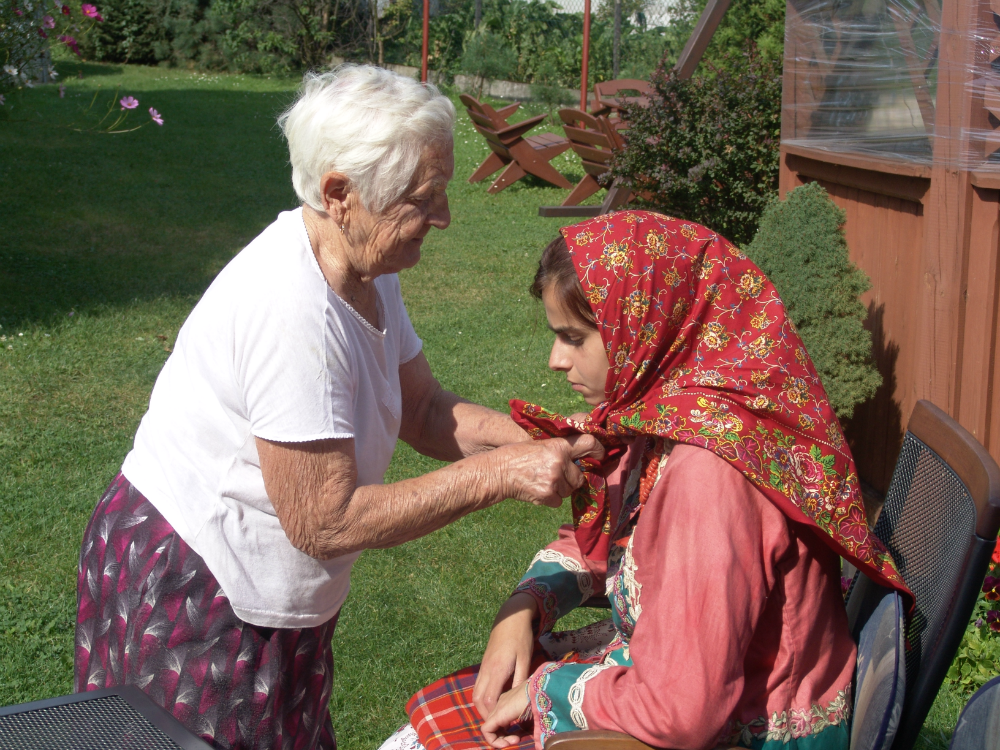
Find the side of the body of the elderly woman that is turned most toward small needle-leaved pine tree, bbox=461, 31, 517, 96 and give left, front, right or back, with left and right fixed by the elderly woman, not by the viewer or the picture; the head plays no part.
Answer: left

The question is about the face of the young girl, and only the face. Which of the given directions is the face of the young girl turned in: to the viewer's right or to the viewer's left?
to the viewer's left

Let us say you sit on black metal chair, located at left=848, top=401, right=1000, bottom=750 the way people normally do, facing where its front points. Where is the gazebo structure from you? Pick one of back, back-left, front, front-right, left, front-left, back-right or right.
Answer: back-right

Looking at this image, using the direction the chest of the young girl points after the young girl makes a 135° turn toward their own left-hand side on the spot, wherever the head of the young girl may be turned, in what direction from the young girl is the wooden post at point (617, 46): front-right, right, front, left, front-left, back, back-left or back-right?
back-left

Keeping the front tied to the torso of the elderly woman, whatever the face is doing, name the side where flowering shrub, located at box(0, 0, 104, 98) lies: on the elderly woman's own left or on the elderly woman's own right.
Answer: on the elderly woman's own left

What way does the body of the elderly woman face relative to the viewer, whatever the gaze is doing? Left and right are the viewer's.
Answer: facing to the right of the viewer

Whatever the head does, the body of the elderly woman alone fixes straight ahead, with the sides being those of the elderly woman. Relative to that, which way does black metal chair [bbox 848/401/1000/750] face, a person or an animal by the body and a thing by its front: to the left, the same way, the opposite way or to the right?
the opposite way

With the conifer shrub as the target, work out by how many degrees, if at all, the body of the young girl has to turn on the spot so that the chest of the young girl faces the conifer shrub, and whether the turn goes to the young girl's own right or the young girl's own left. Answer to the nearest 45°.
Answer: approximately 90° to the young girl's own right

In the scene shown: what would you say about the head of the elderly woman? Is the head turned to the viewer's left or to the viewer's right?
to the viewer's right

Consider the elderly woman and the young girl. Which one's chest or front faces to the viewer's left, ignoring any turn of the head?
the young girl

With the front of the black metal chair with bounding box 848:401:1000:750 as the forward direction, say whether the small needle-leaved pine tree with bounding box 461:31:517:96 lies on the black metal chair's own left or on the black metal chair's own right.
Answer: on the black metal chair's own right

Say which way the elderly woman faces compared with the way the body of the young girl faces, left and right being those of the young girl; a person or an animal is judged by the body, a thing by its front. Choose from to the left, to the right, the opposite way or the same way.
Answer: the opposite way

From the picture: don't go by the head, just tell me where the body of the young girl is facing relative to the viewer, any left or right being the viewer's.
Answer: facing to the left of the viewer
